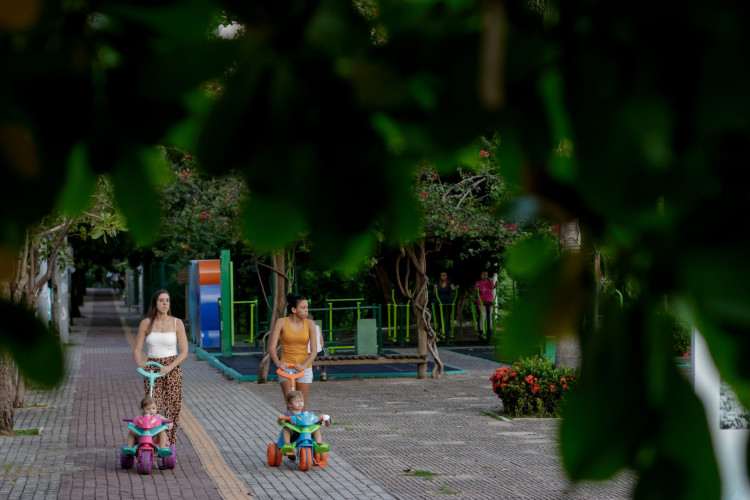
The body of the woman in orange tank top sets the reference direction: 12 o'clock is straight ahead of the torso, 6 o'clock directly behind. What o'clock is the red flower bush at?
The red flower bush is roughly at 8 o'clock from the woman in orange tank top.

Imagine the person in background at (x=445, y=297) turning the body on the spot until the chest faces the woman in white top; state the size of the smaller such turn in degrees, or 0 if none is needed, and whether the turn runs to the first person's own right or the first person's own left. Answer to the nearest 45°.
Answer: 0° — they already face them

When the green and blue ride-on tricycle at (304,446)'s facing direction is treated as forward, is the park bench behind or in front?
behind

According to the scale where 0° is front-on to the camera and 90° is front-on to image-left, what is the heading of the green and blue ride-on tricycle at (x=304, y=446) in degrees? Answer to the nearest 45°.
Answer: approximately 0°

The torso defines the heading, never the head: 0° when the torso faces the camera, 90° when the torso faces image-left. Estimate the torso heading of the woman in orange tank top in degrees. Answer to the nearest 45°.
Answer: approximately 0°

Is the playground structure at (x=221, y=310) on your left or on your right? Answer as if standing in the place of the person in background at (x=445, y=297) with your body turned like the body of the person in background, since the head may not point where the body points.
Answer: on your right

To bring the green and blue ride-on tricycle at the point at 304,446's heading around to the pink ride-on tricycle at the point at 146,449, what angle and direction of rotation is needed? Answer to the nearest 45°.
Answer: approximately 90° to its right

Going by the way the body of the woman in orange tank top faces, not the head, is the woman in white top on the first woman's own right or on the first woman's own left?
on the first woman's own right

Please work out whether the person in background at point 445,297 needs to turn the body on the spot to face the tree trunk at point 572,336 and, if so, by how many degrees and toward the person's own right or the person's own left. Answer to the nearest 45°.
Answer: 0° — they already face it

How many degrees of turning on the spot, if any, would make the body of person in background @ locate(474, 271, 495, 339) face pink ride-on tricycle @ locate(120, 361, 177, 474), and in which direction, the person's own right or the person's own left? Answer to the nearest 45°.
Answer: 0° — they already face it

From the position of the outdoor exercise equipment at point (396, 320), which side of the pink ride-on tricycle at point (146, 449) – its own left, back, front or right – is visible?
back
